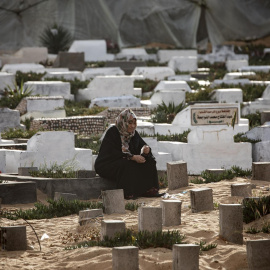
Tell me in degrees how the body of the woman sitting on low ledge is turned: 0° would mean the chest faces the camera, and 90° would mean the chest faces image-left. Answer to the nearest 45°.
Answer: approximately 315°

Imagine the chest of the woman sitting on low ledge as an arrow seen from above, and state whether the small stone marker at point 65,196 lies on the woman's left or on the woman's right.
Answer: on the woman's right

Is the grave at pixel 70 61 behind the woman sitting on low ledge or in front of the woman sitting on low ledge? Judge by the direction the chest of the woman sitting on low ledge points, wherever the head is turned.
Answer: behind

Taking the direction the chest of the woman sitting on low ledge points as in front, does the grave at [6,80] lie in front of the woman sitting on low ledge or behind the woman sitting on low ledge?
behind

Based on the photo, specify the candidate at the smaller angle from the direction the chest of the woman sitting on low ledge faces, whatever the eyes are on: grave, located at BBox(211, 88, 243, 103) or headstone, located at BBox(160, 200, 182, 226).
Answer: the headstone

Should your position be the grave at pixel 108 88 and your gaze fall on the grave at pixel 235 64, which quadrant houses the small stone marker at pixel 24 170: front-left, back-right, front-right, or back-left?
back-right

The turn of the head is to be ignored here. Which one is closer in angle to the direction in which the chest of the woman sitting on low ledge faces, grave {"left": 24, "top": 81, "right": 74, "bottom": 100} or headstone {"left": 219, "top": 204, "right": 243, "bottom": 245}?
the headstone

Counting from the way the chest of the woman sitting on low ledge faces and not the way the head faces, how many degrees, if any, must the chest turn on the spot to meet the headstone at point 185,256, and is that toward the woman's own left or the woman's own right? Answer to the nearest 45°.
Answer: approximately 45° to the woman's own right

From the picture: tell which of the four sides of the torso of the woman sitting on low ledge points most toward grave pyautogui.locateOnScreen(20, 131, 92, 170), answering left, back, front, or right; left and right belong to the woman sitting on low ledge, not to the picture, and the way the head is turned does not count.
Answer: back

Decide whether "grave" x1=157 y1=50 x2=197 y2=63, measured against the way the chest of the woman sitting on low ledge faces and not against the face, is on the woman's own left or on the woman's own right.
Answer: on the woman's own left

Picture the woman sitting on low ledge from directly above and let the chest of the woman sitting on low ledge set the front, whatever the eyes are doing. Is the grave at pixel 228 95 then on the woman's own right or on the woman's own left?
on the woman's own left
